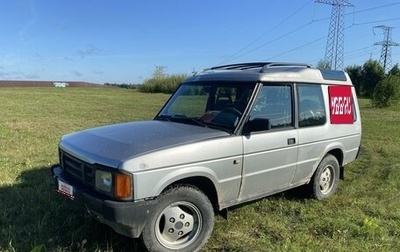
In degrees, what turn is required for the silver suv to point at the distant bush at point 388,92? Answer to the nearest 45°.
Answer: approximately 180°

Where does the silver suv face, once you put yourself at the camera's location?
facing the viewer and to the left of the viewer
